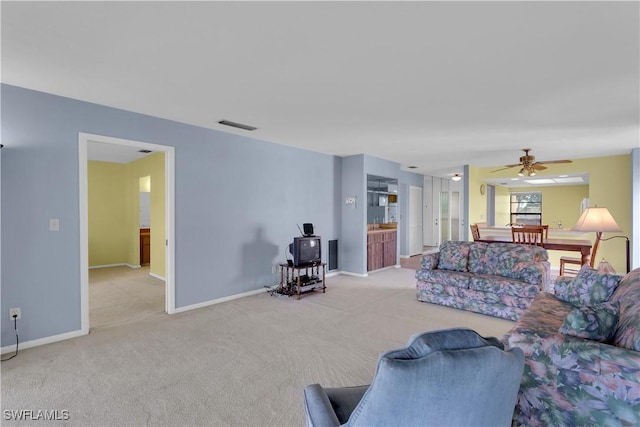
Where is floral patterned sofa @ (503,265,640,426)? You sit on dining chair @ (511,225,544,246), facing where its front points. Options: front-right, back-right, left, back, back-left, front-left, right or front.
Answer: back

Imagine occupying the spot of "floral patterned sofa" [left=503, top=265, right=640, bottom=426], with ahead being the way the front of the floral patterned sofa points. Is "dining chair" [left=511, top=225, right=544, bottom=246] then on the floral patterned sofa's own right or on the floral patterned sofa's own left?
on the floral patterned sofa's own right

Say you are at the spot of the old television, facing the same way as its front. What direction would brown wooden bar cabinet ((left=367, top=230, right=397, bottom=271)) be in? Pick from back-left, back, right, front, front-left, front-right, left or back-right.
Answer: left

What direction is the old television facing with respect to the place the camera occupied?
facing the viewer and to the right of the viewer

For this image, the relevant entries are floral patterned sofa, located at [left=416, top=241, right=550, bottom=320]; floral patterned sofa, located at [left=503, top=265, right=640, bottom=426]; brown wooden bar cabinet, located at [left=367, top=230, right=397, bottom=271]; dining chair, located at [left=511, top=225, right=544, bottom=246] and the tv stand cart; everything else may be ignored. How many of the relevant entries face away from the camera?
1

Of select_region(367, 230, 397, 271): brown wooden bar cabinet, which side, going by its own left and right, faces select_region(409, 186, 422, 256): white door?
left

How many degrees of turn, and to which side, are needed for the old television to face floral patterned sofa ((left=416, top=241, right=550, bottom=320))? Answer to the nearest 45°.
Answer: approximately 45° to its left

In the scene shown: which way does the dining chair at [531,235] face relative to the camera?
away from the camera

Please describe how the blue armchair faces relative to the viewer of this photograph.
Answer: facing away from the viewer and to the left of the viewer

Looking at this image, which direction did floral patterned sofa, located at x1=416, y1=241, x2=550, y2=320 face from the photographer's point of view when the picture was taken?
facing the viewer and to the left of the viewer
